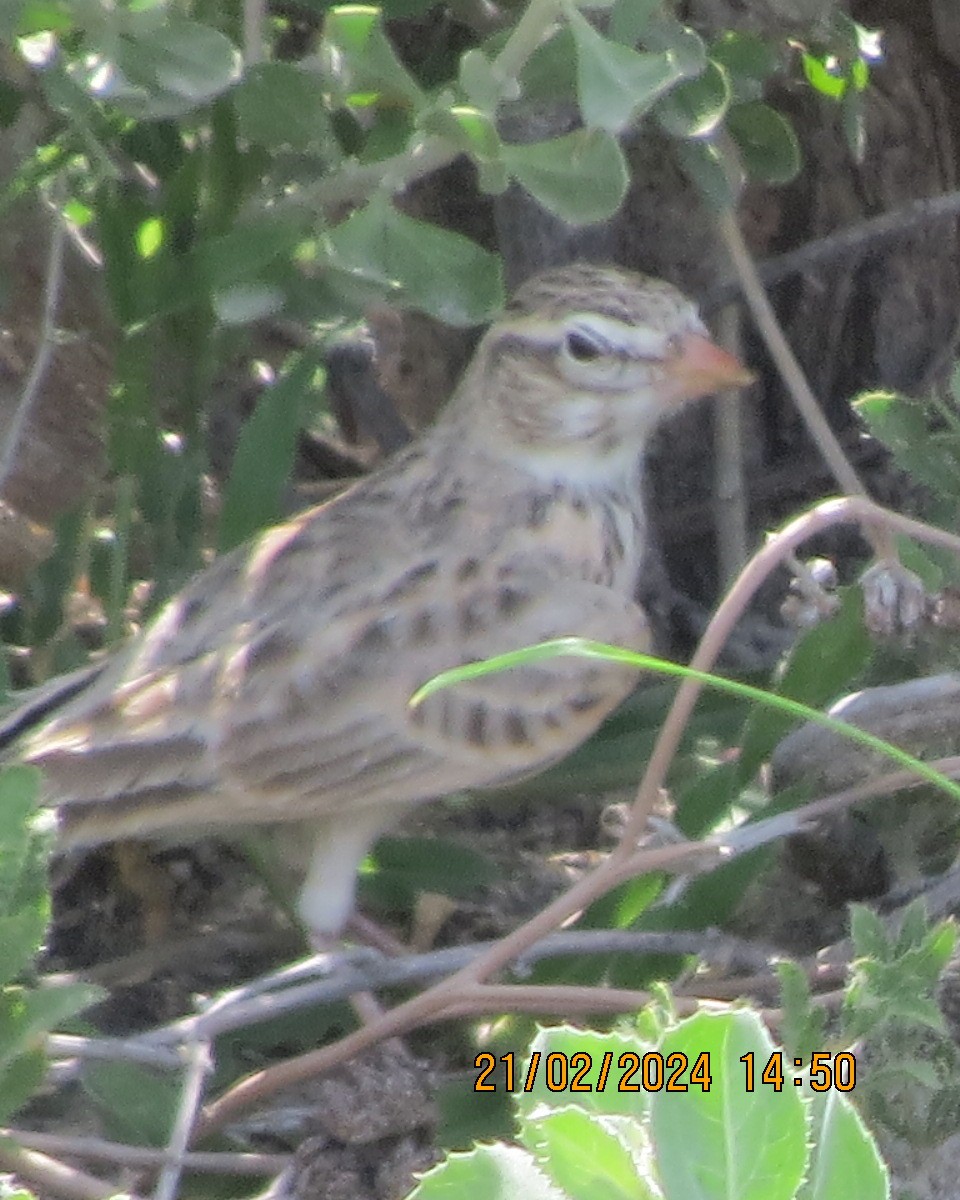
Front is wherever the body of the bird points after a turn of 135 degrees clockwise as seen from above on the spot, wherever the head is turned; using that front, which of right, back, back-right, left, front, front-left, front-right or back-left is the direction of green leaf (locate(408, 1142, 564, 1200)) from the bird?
front-left

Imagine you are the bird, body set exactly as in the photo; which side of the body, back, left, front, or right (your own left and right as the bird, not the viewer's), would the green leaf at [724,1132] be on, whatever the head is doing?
right

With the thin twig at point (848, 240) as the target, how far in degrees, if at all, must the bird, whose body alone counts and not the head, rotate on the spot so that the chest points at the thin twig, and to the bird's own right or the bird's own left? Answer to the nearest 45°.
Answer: approximately 45° to the bird's own left

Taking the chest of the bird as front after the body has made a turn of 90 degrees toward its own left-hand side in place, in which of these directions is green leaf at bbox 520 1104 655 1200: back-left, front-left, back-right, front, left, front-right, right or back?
back

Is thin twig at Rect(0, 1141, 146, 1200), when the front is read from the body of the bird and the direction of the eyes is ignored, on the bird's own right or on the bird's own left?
on the bird's own right

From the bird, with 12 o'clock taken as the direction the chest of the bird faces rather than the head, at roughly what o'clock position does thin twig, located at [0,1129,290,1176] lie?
The thin twig is roughly at 4 o'clock from the bird.

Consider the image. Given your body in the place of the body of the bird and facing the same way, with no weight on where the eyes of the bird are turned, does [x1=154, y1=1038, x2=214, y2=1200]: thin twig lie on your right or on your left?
on your right

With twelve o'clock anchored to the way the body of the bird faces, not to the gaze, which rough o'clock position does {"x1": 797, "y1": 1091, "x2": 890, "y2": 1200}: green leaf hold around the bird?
The green leaf is roughly at 3 o'clock from the bird.

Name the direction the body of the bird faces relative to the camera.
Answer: to the viewer's right

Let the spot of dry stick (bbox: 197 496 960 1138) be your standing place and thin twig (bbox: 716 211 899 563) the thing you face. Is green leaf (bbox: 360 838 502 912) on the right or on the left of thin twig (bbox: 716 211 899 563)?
left
